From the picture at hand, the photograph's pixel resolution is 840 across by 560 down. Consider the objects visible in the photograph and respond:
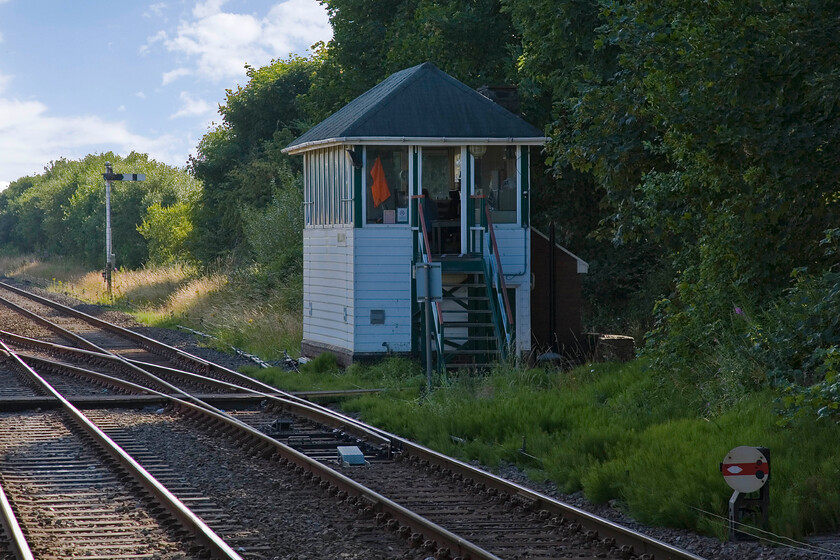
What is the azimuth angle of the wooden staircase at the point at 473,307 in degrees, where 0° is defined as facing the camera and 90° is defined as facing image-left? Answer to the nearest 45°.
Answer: approximately 0°

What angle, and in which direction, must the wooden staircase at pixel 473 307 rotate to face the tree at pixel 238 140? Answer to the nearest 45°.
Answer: approximately 180°

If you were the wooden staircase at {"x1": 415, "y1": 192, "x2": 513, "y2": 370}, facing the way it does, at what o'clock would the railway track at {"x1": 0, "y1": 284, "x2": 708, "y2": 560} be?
The railway track is roughly at 12 o'clock from the wooden staircase.

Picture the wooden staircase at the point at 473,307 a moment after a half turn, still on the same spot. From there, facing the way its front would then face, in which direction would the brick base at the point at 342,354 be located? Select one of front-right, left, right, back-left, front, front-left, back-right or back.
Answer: left

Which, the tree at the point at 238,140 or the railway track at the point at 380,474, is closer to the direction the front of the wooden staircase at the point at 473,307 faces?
the railway track
